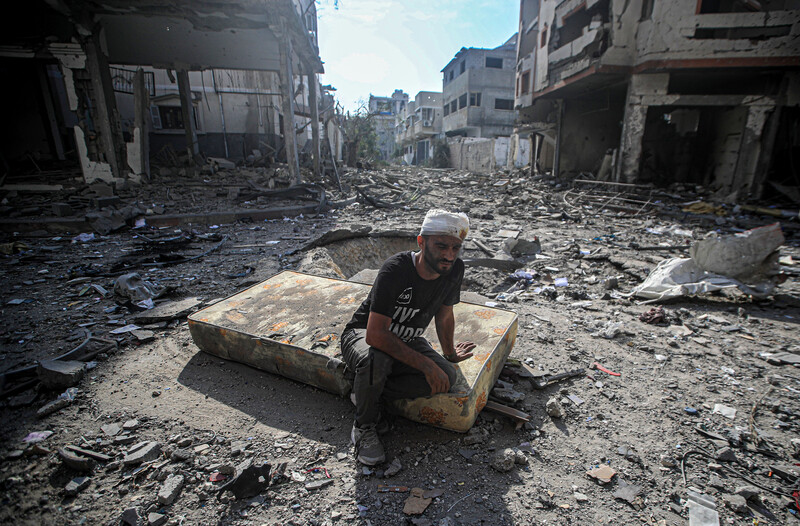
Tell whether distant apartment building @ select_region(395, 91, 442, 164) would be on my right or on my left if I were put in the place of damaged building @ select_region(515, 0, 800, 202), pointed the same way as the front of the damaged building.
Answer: on my right

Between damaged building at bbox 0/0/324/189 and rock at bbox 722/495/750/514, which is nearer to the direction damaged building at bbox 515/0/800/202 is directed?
the damaged building

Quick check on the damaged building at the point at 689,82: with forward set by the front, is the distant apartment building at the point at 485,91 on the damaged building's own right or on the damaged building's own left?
on the damaged building's own right

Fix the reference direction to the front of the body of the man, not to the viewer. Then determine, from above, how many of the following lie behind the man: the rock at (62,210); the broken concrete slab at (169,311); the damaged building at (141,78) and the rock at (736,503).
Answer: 3

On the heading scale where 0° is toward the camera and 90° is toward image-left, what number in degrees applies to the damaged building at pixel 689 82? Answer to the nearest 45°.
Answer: approximately 45°

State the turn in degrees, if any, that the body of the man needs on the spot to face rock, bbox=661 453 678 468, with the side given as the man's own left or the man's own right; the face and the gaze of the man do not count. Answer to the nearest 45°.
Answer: approximately 45° to the man's own left

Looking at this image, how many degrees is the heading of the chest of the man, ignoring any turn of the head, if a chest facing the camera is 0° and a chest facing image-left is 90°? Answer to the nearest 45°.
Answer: approximately 315°

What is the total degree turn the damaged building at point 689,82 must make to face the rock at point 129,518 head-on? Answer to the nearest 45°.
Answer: approximately 45° to its left

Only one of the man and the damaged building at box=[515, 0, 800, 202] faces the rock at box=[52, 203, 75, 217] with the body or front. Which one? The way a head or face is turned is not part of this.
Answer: the damaged building

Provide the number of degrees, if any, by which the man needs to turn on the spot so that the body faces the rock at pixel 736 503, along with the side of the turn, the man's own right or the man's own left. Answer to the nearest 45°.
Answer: approximately 45° to the man's own left

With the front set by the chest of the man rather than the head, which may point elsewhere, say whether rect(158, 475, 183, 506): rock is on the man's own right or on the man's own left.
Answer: on the man's own right

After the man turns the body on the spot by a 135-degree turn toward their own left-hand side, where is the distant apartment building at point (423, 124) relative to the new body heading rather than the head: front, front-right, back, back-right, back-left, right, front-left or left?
front
